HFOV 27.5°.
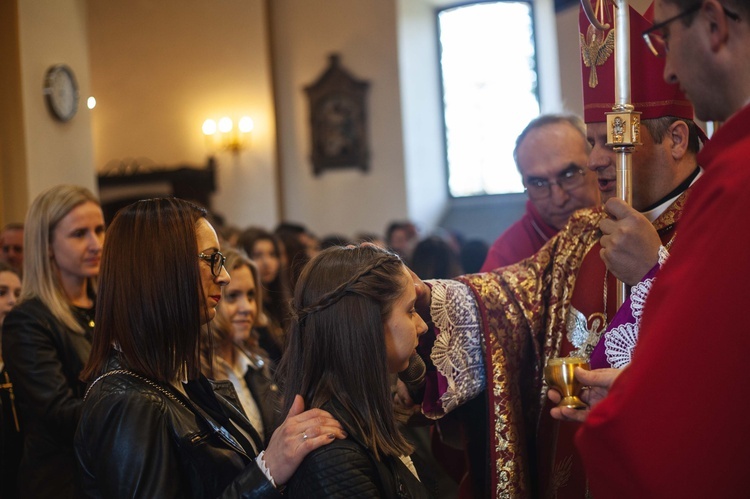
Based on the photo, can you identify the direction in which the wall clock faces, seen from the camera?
facing the viewer and to the right of the viewer

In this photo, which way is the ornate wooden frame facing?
toward the camera

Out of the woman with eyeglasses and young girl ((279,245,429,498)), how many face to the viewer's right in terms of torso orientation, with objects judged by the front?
2

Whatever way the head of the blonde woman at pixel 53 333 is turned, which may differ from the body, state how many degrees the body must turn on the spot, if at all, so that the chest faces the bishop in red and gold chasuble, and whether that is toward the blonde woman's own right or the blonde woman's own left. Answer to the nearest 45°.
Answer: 0° — they already face them

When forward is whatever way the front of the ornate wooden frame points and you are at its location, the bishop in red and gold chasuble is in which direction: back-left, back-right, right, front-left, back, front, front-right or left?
front

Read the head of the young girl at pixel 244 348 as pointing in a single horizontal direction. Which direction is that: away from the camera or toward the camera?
toward the camera

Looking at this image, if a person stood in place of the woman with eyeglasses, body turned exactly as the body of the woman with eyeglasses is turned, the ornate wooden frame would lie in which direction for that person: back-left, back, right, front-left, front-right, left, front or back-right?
left

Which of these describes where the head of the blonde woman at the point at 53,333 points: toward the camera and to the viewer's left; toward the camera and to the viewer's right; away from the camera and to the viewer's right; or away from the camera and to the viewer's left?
toward the camera and to the viewer's right

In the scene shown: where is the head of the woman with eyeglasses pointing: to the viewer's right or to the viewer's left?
to the viewer's right

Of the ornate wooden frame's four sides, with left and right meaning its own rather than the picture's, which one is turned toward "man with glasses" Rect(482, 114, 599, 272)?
front

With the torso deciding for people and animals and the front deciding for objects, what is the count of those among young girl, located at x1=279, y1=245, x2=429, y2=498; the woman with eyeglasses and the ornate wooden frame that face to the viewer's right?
2

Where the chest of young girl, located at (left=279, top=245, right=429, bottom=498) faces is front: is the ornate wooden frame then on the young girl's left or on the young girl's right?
on the young girl's left

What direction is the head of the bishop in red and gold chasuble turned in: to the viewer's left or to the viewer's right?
to the viewer's left

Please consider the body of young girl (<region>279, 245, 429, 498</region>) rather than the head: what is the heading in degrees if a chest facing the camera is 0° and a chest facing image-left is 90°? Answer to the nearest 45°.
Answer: approximately 270°

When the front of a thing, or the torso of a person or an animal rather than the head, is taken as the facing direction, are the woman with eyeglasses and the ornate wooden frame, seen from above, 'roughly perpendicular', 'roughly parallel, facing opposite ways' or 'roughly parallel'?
roughly perpendicular

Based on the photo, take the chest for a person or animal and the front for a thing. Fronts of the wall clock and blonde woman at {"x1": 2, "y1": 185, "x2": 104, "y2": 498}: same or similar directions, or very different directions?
same or similar directions

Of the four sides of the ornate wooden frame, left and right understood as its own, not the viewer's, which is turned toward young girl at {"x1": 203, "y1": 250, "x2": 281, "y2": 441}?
front
